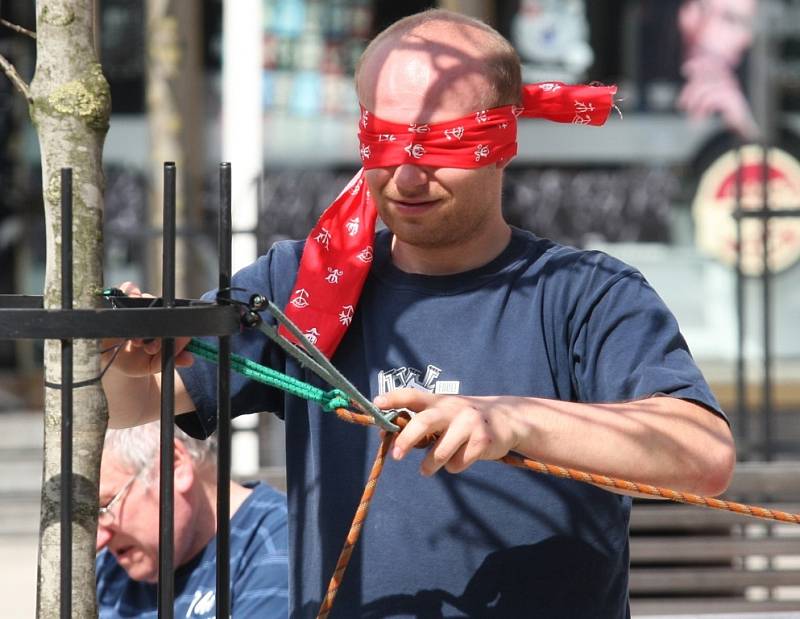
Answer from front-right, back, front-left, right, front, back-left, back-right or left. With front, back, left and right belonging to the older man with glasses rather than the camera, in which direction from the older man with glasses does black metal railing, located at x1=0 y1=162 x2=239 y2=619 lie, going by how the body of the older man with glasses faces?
front-left

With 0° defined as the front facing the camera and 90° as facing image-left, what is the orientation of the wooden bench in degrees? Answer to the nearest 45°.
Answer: approximately 0°

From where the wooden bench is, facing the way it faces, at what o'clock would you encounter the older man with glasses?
The older man with glasses is roughly at 1 o'clock from the wooden bench.

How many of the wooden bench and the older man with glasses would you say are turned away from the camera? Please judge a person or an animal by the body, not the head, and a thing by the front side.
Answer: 0

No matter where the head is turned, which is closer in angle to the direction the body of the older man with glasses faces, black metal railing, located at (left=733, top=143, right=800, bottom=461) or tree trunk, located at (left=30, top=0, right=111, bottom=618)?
the tree trunk

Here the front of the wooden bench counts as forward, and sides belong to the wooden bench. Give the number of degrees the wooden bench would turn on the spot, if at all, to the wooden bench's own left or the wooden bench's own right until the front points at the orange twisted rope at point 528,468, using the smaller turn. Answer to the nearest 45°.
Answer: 0° — it already faces it

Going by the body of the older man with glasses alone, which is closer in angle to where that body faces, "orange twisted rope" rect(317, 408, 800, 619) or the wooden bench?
the orange twisted rope

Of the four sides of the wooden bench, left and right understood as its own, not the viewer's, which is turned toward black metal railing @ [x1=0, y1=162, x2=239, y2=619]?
front

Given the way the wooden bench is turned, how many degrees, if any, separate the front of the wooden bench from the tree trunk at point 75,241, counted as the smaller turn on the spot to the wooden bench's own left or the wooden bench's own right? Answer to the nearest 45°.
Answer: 0° — it already faces it

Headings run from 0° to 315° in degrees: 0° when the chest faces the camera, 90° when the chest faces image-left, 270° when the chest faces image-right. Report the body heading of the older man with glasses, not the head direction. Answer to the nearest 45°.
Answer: approximately 45°

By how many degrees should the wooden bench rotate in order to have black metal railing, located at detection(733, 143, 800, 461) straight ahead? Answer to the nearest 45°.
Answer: approximately 180°
